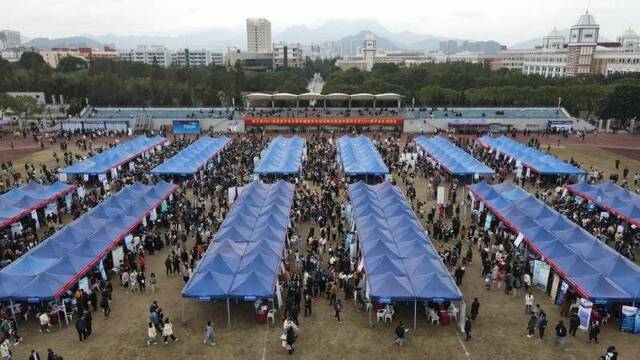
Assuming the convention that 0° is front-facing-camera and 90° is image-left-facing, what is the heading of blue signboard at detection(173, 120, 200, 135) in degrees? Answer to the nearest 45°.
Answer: approximately 0°

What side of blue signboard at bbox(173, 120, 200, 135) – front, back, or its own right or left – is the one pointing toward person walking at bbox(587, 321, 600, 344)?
front

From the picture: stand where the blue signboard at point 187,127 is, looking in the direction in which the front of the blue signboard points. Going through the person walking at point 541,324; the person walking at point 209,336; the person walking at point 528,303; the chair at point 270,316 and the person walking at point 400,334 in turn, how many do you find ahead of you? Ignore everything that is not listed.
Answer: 5

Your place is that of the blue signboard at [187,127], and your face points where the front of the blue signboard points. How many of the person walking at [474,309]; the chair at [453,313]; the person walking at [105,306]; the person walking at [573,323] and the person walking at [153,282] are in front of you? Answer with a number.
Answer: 5

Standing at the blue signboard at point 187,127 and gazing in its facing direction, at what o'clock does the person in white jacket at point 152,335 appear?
The person in white jacket is roughly at 12 o'clock from the blue signboard.

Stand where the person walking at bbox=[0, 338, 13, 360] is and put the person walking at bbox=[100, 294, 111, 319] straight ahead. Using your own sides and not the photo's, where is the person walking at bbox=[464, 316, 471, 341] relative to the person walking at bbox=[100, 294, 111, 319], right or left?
right

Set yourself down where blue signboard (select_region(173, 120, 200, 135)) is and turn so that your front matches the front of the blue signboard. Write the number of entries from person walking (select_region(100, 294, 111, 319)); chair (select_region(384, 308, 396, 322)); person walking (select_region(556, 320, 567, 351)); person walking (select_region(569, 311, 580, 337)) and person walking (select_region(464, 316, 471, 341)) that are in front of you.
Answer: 5

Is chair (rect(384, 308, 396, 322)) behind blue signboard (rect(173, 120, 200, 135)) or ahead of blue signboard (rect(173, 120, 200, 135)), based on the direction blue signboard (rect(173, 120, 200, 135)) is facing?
ahead
